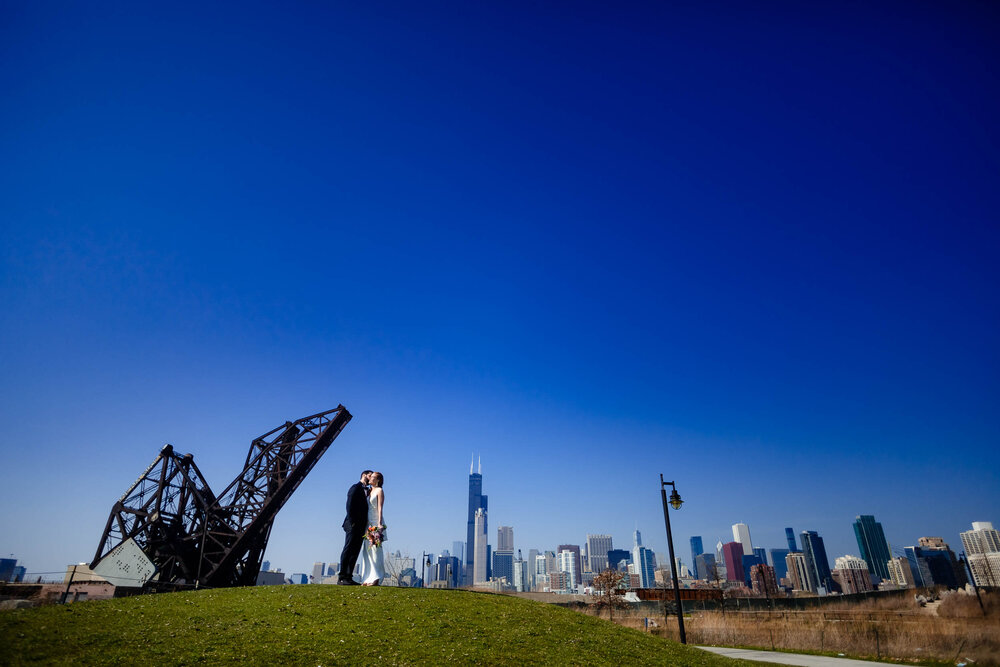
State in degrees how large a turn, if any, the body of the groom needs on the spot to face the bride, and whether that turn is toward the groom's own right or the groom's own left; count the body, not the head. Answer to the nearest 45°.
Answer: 0° — they already face them

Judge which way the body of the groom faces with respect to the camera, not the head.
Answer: to the viewer's right
